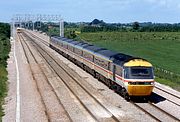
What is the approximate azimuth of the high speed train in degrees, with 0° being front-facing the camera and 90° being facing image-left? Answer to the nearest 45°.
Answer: approximately 315°

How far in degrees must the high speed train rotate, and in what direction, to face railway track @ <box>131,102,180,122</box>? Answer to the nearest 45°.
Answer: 0° — it already faces it
